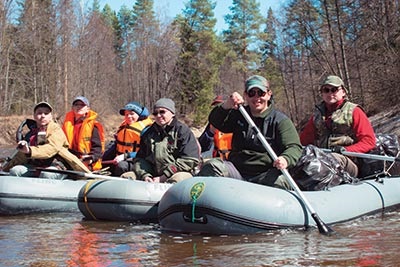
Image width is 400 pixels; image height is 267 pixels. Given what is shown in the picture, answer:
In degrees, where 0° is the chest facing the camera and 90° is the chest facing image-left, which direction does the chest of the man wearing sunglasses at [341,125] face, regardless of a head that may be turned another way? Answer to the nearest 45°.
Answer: approximately 45°

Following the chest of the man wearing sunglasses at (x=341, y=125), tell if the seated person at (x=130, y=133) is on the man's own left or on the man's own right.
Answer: on the man's own right

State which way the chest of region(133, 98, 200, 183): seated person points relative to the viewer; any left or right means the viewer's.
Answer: facing the viewer and to the left of the viewer

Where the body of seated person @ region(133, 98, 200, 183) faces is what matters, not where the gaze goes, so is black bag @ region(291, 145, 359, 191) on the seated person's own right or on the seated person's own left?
on the seated person's own left

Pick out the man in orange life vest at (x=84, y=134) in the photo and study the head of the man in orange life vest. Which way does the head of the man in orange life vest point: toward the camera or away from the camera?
toward the camera

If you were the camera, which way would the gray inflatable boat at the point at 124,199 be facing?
facing to the left of the viewer

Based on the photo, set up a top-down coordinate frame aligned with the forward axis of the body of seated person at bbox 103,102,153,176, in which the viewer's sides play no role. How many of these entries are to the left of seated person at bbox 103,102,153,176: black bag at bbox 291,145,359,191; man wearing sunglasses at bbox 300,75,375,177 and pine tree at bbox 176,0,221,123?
2

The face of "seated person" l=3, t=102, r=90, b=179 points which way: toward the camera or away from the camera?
toward the camera

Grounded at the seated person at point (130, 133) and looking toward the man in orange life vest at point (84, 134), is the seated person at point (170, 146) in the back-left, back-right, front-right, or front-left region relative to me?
back-left

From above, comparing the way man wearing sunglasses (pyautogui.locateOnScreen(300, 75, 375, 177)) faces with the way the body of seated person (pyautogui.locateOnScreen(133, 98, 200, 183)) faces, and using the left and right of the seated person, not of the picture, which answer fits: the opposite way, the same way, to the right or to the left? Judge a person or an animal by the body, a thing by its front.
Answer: the same way

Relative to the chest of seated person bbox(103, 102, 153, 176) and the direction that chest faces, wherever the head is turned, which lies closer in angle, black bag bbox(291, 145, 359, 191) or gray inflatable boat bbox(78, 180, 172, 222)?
the gray inflatable boat

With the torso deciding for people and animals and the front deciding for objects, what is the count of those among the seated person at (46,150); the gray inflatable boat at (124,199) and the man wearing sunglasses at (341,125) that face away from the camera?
0

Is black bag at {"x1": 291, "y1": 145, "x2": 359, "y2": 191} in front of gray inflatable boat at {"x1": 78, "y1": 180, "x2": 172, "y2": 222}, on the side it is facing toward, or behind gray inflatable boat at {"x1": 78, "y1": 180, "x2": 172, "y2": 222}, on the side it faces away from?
behind

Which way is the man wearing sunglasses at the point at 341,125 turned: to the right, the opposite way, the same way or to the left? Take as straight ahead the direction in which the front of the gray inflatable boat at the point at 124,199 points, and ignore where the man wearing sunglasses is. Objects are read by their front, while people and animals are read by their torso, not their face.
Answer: the same way

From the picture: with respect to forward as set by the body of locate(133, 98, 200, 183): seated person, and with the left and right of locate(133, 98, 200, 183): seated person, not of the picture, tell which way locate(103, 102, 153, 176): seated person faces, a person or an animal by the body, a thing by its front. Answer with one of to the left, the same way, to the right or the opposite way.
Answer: the same way
